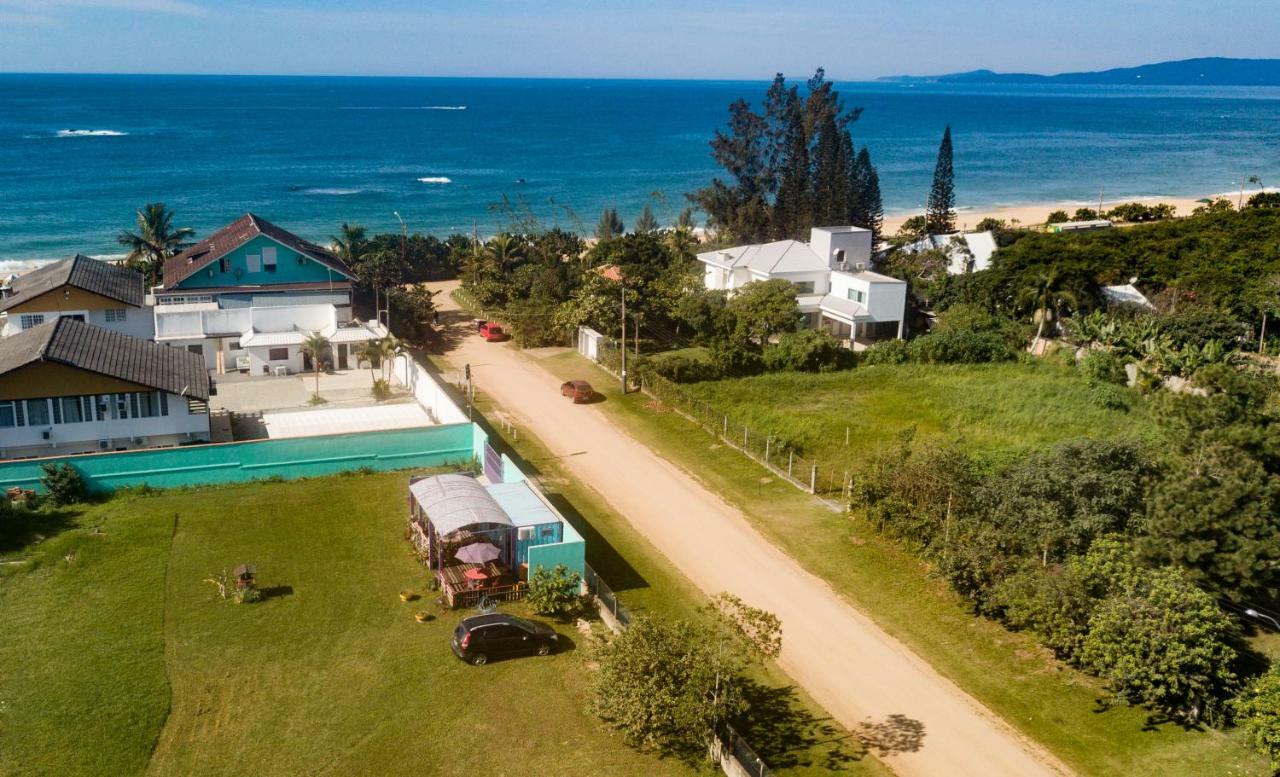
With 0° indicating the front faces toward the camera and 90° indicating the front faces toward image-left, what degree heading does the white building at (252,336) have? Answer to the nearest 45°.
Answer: approximately 0°

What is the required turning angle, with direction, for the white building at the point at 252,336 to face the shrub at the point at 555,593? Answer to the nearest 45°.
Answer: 0° — it already faces it

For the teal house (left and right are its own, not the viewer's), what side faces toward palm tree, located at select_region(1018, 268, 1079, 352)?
left

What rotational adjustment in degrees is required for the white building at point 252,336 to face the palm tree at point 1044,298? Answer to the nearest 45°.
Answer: approximately 90° to its left

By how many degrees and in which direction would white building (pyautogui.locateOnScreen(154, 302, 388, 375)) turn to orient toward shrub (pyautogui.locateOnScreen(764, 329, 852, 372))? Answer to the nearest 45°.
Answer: approximately 90° to its left

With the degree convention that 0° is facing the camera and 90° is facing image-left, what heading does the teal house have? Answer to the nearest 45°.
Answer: approximately 0°

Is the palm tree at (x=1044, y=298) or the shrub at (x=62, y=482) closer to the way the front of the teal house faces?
the shrub

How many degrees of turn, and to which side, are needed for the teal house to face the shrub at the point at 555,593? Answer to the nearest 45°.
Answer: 0° — it already faces it

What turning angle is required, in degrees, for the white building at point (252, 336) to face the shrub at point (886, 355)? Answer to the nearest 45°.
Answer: approximately 90° to its left

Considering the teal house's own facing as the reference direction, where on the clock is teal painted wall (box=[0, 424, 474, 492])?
The teal painted wall is roughly at 12 o'clock from the teal house.

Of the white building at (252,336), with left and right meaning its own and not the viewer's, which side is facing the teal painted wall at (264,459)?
front

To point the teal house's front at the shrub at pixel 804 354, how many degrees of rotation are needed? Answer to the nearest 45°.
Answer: approximately 45° to its left

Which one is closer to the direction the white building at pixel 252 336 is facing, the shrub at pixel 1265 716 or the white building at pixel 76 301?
the shrub
